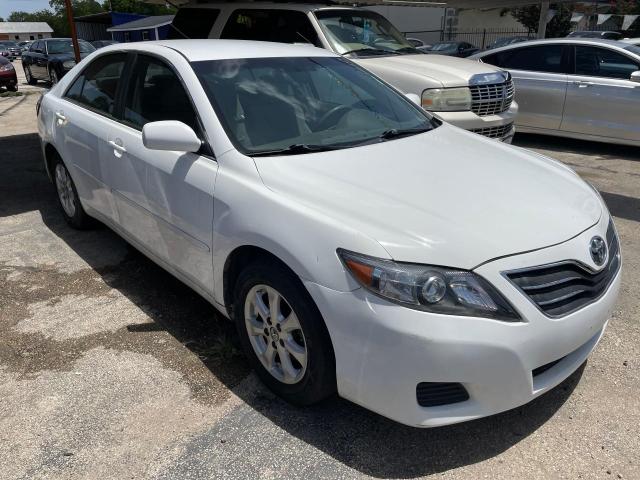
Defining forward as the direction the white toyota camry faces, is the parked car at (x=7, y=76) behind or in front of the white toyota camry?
behind

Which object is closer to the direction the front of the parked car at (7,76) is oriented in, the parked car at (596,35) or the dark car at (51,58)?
the parked car

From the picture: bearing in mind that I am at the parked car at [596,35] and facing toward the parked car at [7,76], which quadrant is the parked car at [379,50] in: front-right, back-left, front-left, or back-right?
front-left

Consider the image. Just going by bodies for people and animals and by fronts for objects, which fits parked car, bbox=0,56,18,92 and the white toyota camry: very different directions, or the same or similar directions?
same or similar directions

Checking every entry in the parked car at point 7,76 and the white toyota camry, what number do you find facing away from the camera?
0

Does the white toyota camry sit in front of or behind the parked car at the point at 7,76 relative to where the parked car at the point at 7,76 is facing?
in front

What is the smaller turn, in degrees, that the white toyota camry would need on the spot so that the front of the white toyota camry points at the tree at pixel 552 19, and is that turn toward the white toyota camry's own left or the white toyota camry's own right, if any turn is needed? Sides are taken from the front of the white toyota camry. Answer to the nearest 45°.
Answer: approximately 135° to the white toyota camry's own left

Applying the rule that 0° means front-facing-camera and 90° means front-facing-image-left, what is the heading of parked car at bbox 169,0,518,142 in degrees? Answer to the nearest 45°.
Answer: approximately 315°

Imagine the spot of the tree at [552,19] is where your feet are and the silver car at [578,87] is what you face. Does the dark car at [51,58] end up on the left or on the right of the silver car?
right

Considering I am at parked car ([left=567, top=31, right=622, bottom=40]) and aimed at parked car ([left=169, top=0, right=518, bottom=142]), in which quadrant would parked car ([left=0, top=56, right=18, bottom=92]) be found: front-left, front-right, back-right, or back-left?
front-right

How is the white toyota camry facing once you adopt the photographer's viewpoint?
facing the viewer and to the right of the viewer

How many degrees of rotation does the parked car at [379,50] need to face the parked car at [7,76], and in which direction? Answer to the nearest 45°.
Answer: approximately 180°

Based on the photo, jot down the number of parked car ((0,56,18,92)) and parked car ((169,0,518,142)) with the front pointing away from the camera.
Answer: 0
